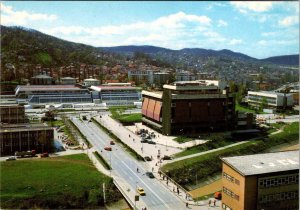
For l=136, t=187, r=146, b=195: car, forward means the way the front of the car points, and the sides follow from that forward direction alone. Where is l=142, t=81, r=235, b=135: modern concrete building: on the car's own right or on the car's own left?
on the car's own left

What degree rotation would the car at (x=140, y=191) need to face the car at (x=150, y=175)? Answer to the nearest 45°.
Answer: approximately 135° to its left

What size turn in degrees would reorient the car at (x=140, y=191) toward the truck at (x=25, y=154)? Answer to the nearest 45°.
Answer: approximately 180°

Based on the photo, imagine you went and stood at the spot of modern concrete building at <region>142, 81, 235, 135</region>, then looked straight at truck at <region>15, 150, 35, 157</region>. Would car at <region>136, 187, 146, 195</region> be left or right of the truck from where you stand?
left

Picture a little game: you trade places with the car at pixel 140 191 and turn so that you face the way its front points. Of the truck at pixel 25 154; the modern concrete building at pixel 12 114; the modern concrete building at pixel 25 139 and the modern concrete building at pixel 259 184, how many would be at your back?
3

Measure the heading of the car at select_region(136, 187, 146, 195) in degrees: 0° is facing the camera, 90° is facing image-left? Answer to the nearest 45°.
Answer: approximately 315°

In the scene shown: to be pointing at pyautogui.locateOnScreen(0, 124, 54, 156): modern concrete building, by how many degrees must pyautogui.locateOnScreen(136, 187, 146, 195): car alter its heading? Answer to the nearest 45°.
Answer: approximately 180°

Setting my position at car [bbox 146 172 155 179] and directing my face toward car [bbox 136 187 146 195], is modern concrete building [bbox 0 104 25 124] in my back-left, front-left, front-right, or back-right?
back-right

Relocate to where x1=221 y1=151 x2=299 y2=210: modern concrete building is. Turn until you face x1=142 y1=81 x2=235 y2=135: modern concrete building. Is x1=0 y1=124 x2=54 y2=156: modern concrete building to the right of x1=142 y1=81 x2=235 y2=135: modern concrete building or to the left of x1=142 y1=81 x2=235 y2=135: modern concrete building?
left
